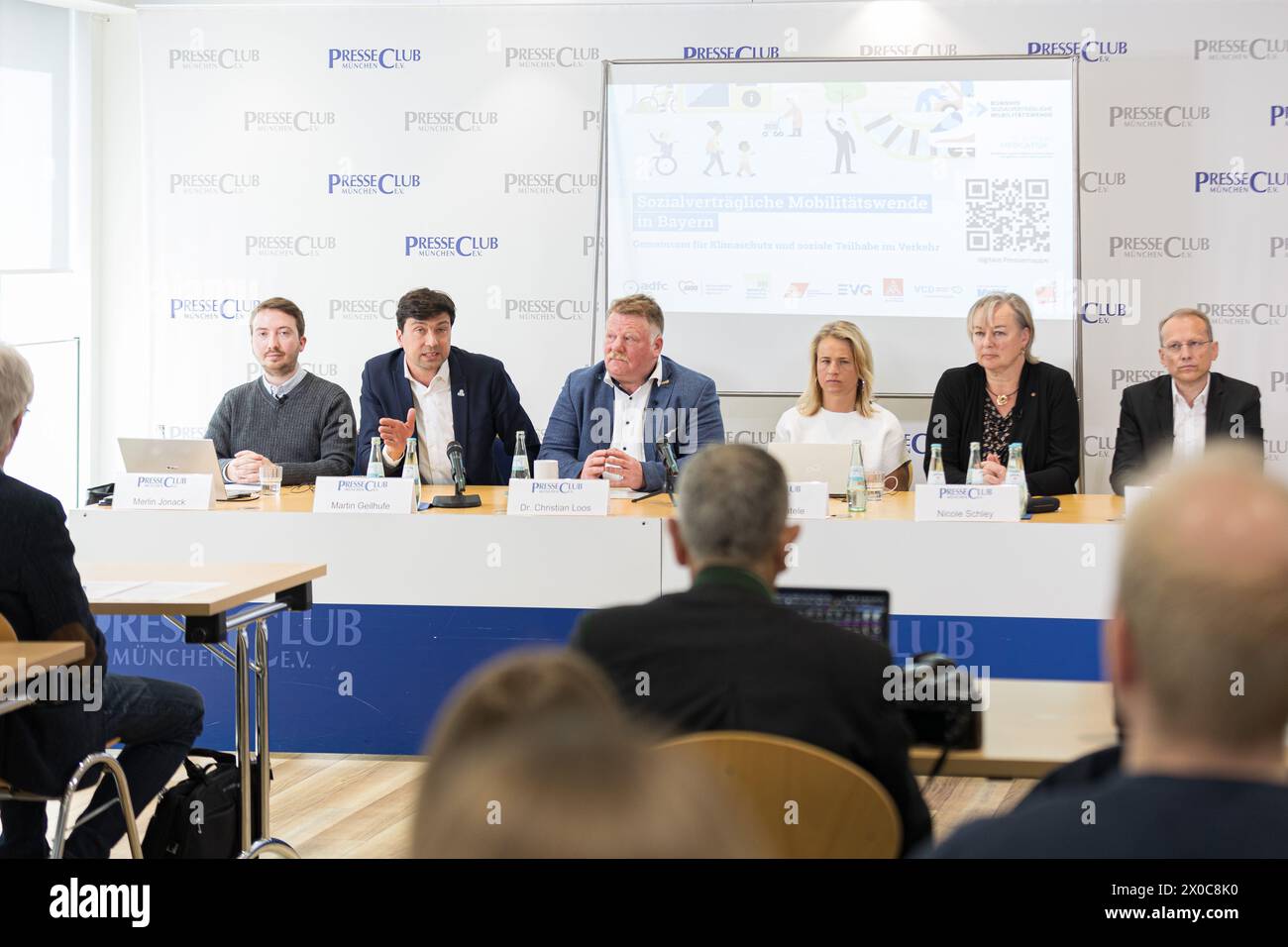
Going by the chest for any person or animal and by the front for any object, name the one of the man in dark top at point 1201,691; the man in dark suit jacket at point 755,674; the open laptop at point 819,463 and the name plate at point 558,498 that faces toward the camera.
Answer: the name plate

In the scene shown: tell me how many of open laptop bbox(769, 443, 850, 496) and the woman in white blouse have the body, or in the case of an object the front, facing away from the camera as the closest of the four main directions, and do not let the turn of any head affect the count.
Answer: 1

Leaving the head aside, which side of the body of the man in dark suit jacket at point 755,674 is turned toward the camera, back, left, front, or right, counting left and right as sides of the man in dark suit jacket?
back

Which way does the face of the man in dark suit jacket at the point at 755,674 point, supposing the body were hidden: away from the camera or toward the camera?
away from the camera

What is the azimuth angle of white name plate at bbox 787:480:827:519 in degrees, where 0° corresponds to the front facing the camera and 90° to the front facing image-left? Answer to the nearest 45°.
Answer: approximately 0°

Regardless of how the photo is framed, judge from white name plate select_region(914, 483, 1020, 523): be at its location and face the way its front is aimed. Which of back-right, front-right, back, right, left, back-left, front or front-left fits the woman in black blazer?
back

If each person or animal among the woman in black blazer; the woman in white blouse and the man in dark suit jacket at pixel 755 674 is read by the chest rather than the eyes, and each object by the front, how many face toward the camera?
2

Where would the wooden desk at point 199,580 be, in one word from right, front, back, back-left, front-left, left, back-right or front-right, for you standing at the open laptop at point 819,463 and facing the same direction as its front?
back-left

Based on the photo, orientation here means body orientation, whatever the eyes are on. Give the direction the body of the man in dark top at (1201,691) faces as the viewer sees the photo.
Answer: away from the camera

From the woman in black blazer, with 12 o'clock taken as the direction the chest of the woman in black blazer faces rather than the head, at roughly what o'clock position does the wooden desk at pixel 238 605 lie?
The wooden desk is roughly at 1 o'clock from the woman in black blazer.

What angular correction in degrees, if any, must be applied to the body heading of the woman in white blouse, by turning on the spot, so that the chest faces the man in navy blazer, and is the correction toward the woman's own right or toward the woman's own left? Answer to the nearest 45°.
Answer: approximately 90° to the woman's own right
